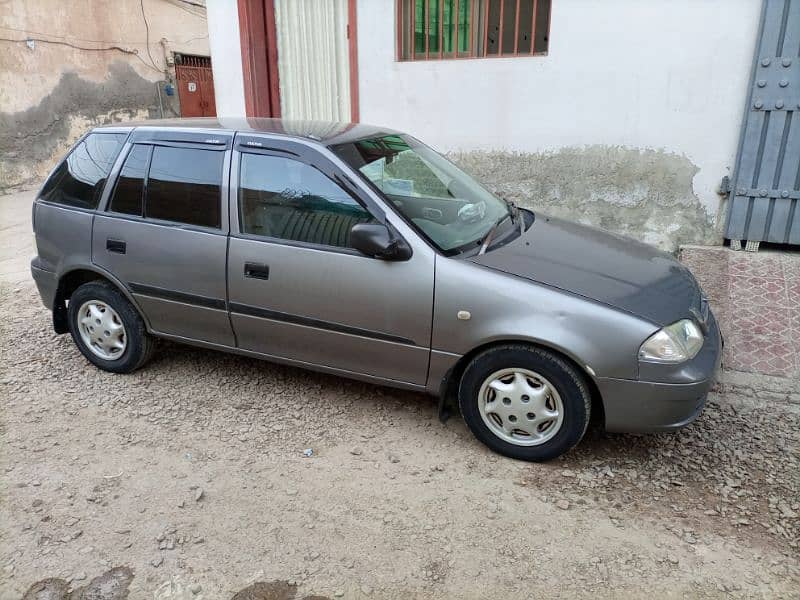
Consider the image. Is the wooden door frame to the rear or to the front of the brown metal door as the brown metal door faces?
to the front

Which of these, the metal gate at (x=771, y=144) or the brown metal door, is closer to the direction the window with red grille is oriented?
the metal gate

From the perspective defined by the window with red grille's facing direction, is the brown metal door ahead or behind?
behind

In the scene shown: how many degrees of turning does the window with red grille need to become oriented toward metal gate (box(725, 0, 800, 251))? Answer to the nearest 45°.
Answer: approximately 90° to its left

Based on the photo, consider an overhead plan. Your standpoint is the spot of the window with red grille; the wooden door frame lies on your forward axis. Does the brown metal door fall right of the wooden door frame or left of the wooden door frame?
right

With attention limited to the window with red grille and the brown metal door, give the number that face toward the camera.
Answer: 2

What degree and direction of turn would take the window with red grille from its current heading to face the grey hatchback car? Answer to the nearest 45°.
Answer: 0° — it already faces it

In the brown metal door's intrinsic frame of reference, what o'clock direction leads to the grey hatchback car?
The grey hatchback car is roughly at 12 o'clock from the brown metal door.

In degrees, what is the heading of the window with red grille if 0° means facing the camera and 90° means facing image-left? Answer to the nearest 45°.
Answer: approximately 0°
